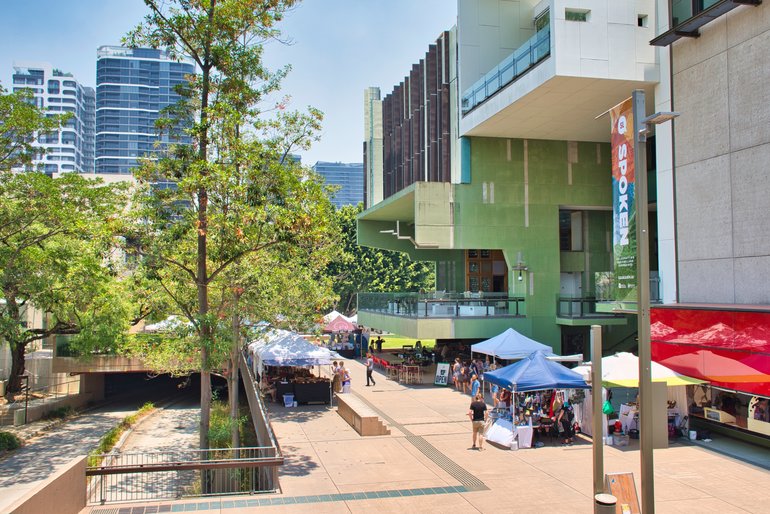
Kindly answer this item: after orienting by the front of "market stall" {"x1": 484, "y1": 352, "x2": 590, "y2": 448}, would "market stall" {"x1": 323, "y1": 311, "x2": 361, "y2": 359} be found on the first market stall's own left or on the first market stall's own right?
on the first market stall's own right

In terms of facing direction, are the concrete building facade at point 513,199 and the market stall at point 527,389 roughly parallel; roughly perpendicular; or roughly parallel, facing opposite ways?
roughly parallel

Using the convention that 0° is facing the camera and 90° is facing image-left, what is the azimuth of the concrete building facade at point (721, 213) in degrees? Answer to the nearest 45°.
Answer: approximately 45°

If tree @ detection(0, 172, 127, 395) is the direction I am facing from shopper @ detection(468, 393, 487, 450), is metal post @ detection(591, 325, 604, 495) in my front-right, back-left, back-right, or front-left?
back-left

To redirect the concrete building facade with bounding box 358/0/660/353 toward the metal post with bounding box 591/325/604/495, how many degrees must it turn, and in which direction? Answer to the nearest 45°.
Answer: approximately 45° to its left

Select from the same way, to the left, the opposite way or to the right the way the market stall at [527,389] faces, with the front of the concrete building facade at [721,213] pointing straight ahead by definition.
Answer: the same way

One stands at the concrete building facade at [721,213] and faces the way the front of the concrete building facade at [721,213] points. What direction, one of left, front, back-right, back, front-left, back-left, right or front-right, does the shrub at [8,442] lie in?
front-right

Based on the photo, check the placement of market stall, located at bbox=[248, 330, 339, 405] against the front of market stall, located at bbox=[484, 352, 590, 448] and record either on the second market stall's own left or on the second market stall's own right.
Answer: on the second market stall's own right

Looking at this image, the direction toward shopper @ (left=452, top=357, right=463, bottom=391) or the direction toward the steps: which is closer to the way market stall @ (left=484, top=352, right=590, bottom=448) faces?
the steps

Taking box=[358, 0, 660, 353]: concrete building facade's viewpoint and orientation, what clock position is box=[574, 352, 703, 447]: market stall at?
The market stall is roughly at 10 o'clock from the concrete building facade.

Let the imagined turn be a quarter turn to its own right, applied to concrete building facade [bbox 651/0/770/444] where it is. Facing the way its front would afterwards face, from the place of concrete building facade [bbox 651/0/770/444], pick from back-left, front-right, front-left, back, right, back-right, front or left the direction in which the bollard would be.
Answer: back-left

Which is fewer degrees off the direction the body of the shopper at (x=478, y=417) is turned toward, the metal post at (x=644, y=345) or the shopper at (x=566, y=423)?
the shopper

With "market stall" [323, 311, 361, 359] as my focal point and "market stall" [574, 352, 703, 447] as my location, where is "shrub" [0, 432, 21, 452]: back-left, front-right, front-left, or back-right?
front-left

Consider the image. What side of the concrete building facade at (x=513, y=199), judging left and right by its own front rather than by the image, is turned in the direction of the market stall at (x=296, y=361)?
right

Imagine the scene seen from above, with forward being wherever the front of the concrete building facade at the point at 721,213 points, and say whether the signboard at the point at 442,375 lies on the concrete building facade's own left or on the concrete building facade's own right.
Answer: on the concrete building facade's own right

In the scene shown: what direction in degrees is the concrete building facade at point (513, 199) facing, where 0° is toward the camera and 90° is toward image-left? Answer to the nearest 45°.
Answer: approximately 45°

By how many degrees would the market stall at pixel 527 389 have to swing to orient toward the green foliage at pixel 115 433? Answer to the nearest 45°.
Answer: approximately 45° to its right

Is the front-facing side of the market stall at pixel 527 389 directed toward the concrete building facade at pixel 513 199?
no
